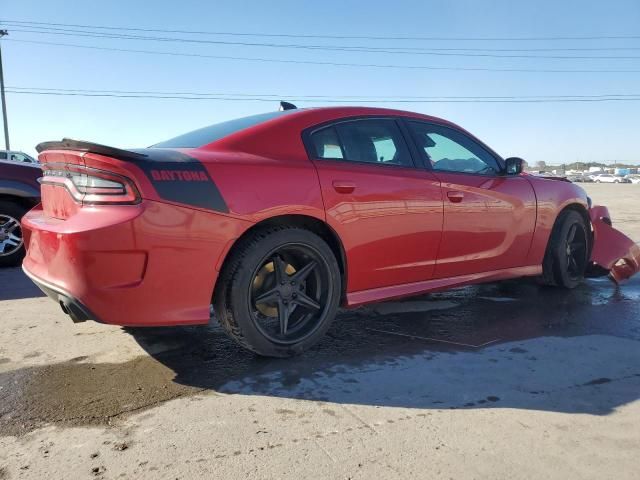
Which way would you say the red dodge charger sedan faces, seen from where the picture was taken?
facing away from the viewer and to the right of the viewer
